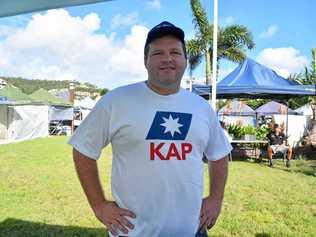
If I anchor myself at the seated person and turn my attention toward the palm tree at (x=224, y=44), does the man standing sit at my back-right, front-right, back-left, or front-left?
back-left

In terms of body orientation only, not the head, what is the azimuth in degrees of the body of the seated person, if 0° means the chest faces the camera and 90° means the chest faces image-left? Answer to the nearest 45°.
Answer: approximately 0°

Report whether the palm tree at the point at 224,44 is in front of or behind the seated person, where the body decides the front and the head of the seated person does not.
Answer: behind

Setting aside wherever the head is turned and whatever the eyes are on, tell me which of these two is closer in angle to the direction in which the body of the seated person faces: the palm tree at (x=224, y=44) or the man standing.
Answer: the man standing

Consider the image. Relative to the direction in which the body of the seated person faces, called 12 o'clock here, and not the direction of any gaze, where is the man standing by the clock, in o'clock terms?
The man standing is roughly at 12 o'clock from the seated person.
